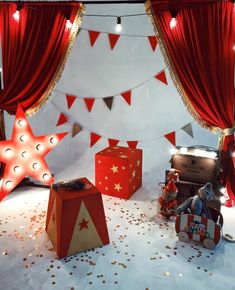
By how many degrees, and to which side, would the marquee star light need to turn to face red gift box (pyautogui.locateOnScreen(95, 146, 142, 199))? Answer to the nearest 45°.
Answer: approximately 90° to its left

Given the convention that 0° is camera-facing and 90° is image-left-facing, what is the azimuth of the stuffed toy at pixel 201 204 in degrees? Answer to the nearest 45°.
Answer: approximately 315°

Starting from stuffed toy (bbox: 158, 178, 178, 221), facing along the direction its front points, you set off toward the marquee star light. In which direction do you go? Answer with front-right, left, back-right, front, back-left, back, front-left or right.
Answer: front-right

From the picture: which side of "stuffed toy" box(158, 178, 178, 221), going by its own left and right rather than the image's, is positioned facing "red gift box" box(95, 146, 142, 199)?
right

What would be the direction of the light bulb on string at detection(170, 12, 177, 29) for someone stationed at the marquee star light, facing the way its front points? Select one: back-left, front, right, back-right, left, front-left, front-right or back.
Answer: left

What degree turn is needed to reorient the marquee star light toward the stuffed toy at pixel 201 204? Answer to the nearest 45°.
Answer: approximately 45° to its left

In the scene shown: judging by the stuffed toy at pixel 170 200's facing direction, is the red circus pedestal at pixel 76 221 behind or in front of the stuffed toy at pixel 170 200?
in front

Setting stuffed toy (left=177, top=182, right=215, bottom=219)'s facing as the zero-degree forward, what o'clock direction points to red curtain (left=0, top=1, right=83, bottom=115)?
The red curtain is roughly at 5 o'clock from the stuffed toy.

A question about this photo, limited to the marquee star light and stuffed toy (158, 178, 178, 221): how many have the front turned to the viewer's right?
0

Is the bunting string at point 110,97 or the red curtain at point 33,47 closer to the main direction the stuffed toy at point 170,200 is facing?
the red curtain

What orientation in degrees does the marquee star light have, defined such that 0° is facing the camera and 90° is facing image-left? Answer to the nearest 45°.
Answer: approximately 0°
